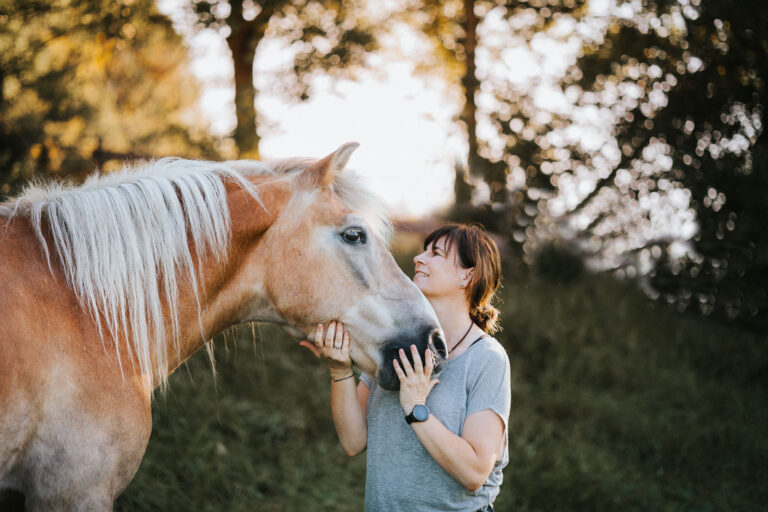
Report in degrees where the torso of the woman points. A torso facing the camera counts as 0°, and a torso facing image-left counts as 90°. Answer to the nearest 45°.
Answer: approximately 45°

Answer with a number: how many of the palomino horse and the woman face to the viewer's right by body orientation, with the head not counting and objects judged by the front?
1

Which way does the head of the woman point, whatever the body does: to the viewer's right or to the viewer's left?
to the viewer's left

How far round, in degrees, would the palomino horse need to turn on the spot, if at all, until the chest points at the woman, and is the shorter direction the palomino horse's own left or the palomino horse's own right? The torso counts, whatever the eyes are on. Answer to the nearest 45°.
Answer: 0° — it already faces them

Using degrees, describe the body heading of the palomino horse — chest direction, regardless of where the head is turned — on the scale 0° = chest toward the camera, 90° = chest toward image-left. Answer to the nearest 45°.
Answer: approximately 270°
